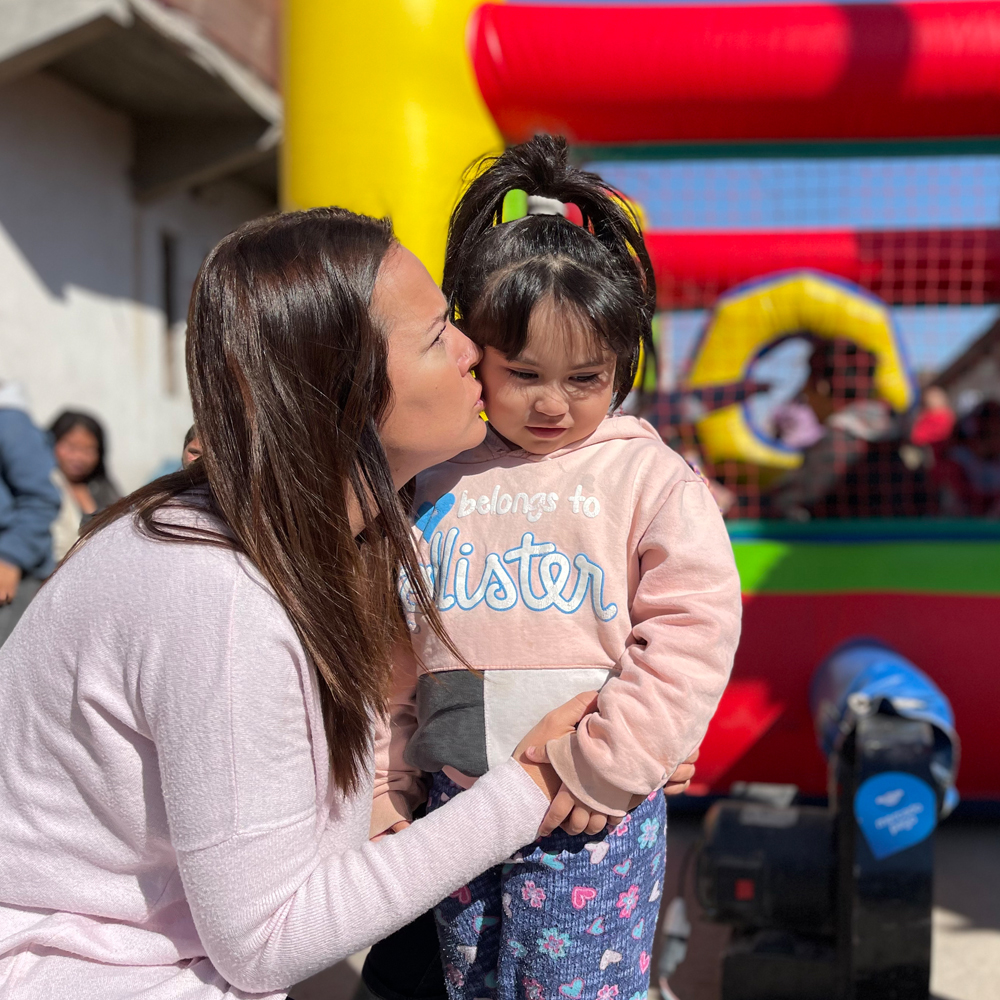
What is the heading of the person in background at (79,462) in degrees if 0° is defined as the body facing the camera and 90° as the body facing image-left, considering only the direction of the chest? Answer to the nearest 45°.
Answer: approximately 0°

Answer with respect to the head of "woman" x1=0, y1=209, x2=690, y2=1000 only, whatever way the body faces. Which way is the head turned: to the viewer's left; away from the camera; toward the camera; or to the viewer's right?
to the viewer's right

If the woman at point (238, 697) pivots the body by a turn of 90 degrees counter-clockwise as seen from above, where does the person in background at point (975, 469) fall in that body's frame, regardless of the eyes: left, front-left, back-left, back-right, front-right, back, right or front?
front-right

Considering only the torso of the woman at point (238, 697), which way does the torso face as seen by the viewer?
to the viewer's right
